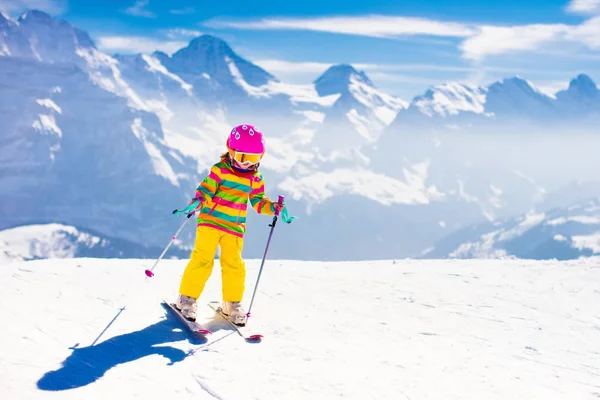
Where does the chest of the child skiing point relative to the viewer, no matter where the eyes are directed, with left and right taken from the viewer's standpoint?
facing the viewer and to the right of the viewer
